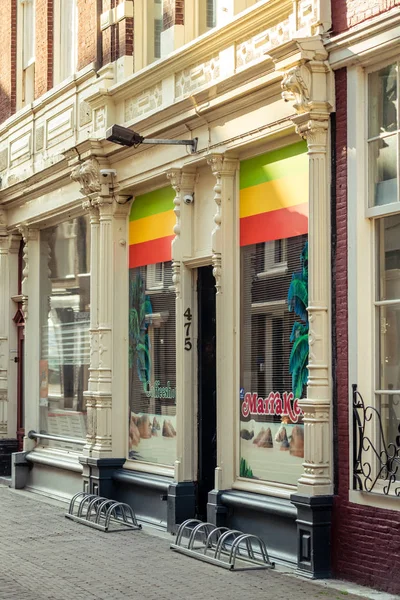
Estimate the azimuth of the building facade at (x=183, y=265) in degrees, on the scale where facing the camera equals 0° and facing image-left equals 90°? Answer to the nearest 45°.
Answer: approximately 45°
